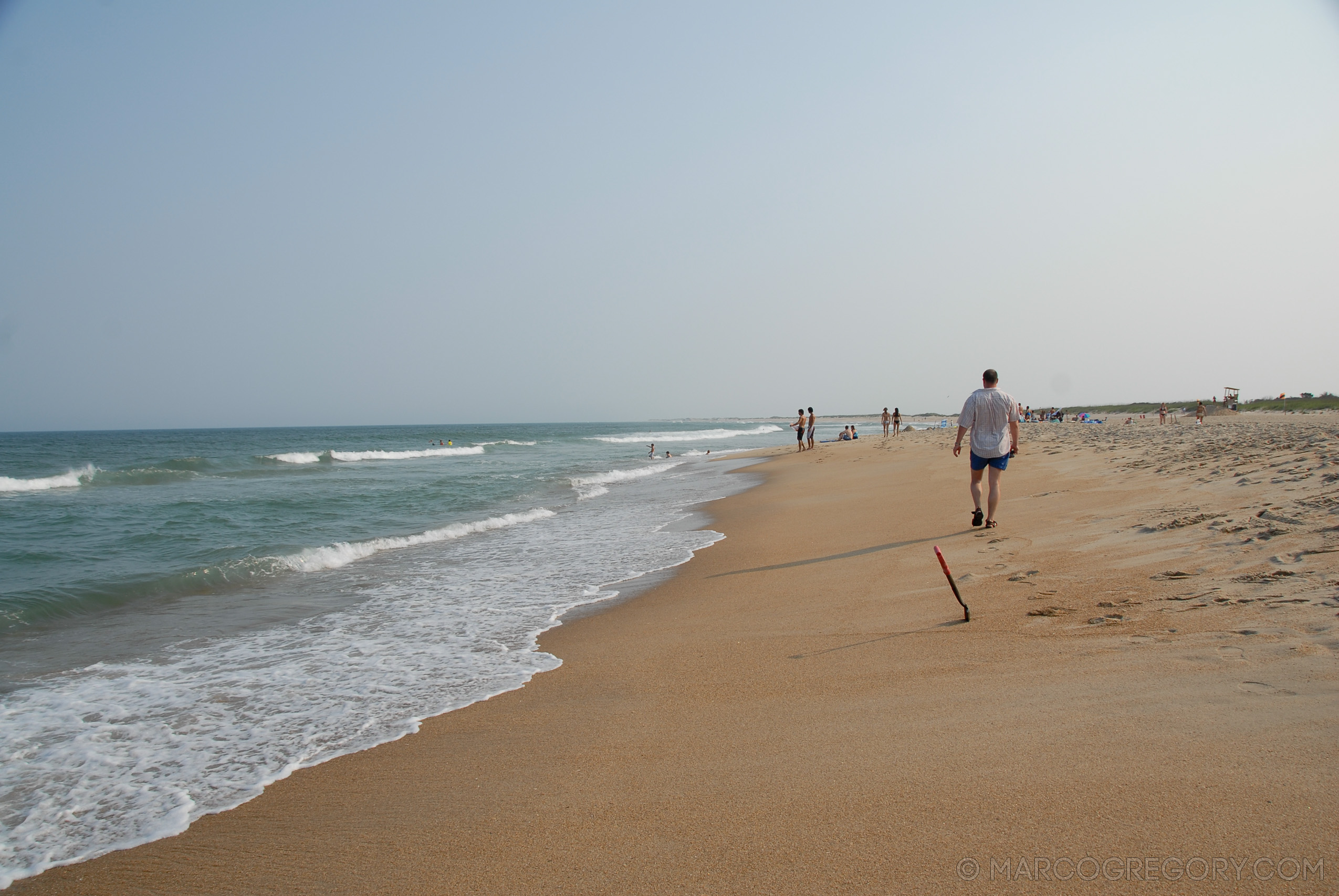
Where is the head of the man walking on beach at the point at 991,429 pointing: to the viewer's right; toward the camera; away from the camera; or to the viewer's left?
away from the camera

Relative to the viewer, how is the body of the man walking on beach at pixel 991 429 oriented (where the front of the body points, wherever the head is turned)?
away from the camera
